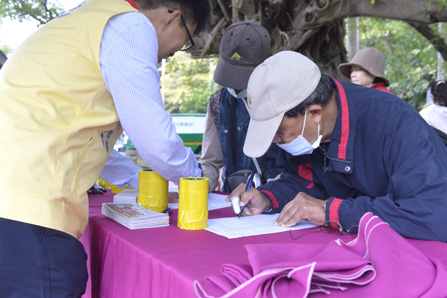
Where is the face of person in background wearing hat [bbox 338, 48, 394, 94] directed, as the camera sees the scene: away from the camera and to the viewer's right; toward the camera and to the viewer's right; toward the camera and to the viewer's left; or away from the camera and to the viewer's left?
toward the camera and to the viewer's left

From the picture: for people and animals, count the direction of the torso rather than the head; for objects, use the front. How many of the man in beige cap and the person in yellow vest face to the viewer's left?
1

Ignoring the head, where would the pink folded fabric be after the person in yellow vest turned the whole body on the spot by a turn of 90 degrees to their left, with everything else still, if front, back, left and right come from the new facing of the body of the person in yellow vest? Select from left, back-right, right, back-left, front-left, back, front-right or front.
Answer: back-right

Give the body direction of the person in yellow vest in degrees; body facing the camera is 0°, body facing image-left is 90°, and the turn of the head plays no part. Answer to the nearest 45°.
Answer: approximately 270°

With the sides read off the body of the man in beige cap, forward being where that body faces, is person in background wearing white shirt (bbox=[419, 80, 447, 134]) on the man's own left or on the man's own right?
on the man's own right

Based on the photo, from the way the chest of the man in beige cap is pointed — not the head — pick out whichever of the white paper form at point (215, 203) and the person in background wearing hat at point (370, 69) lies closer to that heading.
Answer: the white paper form

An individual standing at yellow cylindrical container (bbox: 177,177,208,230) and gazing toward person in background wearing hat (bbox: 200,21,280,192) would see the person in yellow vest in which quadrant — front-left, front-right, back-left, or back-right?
back-left

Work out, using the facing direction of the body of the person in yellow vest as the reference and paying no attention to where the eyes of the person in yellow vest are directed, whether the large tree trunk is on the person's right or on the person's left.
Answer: on the person's left

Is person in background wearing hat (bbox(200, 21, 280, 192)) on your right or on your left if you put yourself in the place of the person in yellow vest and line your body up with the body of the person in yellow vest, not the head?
on your left

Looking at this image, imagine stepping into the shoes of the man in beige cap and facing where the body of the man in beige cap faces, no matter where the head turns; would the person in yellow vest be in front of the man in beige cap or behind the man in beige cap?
in front

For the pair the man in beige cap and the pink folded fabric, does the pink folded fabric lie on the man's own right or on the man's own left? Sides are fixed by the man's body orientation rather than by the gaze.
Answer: on the man's own left

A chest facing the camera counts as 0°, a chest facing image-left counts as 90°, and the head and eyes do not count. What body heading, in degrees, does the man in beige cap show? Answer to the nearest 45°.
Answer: approximately 90°

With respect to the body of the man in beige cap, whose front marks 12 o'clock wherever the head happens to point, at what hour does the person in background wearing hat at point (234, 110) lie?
The person in background wearing hat is roughly at 2 o'clock from the man in beige cap.
